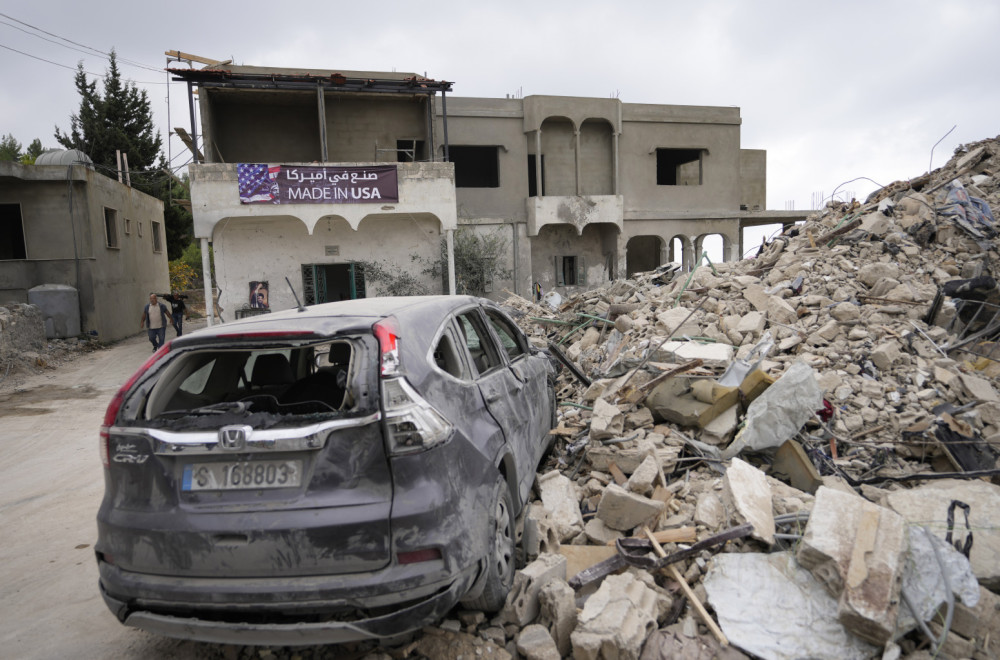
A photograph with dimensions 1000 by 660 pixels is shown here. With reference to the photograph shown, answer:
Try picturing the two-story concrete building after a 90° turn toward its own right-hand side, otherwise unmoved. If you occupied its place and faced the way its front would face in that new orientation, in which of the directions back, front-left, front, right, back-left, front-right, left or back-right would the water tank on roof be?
front

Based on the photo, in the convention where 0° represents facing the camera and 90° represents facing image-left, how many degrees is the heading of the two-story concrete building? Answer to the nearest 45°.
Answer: approximately 0°

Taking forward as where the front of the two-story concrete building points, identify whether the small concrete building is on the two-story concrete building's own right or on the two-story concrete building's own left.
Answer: on the two-story concrete building's own right

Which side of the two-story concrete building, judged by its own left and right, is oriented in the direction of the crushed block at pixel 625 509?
front

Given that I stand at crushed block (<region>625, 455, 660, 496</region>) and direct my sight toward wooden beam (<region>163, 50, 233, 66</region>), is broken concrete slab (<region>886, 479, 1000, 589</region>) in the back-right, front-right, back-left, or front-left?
back-right

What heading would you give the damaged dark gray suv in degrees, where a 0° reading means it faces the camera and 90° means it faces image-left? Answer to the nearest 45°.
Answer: approximately 225°

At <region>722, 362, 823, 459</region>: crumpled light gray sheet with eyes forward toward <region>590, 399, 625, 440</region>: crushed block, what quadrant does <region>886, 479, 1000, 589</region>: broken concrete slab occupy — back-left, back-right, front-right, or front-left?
back-left

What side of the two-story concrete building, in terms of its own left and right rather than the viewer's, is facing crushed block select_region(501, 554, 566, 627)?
front

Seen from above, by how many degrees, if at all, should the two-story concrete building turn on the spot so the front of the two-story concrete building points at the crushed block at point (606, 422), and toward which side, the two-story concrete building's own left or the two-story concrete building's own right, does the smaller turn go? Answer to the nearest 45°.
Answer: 0° — it already faces it

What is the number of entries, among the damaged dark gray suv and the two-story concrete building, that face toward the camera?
1

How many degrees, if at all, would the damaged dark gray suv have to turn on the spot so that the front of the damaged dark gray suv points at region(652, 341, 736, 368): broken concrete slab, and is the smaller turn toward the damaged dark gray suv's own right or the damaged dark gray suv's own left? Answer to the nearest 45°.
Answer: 0° — it already faces it
